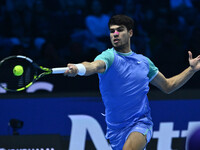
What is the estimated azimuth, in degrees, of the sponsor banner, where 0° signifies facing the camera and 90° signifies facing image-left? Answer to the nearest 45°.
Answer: approximately 0°

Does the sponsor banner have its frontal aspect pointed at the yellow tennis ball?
yes
